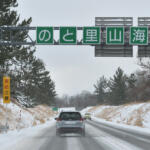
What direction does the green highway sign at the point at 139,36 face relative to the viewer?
toward the camera

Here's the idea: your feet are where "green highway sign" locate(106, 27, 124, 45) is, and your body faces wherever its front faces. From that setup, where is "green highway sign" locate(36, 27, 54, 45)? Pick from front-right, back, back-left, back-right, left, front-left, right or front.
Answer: right

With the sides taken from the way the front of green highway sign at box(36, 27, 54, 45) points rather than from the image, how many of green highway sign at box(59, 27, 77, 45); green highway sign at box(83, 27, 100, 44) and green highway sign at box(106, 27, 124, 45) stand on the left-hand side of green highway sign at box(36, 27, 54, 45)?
3

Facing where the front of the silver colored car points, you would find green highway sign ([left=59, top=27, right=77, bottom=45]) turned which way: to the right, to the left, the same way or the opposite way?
the opposite way

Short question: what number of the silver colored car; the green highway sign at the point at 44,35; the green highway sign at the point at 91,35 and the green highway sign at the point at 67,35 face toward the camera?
3

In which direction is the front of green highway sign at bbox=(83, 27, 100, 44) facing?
toward the camera

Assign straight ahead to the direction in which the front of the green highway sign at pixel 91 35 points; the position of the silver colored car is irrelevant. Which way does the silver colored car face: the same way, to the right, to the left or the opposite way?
the opposite way

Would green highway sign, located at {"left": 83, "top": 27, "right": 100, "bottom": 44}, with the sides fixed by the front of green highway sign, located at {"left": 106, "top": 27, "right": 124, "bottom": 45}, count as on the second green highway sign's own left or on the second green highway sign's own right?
on the second green highway sign's own right

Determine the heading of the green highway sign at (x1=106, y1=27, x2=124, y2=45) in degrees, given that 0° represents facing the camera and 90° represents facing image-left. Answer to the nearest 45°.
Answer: approximately 0°

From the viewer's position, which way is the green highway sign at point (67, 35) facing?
facing the viewer

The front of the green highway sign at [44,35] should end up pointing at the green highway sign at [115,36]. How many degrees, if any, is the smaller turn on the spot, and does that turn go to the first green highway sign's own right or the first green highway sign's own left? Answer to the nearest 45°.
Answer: approximately 90° to the first green highway sign's own left

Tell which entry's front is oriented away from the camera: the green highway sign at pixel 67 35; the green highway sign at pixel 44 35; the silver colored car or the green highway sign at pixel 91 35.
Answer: the silver colored car

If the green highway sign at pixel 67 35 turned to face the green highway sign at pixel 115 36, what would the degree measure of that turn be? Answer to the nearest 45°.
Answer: approximately 90° to its left

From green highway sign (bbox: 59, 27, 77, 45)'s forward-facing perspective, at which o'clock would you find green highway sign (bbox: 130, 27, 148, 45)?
green highway sign (bbox: 130, 27, 148, 45) is roughly at 9 o'clock from green highway sign (bbox: 59, 27, 77, 45).

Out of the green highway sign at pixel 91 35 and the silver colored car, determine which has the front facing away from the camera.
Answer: the silver colored car
